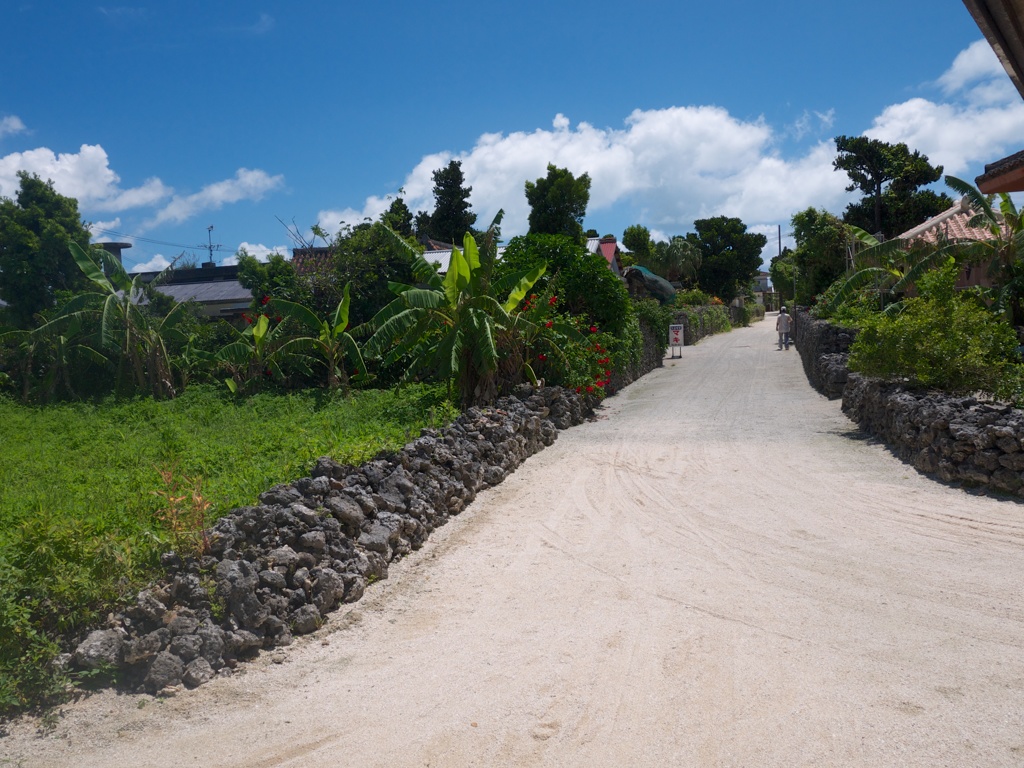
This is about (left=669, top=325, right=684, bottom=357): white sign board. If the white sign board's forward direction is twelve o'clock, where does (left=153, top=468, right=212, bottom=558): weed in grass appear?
The weed in grass is roughly at 12 o'clock from the white sign board.

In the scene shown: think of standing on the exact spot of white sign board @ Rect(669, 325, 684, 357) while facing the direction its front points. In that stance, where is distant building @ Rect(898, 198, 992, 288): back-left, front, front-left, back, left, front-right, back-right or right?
front-left

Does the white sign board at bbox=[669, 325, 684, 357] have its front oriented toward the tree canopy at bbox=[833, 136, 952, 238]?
no

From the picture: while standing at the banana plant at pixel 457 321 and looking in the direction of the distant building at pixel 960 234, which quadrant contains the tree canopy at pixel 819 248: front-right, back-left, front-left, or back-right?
front-left

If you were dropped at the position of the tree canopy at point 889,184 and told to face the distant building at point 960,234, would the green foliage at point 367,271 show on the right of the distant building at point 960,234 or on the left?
right

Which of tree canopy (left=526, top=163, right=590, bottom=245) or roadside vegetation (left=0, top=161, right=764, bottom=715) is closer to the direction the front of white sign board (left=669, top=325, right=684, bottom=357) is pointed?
the roadside vegetation

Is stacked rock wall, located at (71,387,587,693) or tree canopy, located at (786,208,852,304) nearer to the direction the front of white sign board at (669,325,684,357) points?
the stacked rock wall

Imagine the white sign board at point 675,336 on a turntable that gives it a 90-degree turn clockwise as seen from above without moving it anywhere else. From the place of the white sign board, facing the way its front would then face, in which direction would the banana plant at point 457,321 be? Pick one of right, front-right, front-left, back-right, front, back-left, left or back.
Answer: left

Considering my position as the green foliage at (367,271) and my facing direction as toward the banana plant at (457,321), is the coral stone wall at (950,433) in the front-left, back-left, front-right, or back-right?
front-left

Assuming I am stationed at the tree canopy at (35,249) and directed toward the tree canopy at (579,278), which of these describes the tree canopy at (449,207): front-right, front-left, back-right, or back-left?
front-left

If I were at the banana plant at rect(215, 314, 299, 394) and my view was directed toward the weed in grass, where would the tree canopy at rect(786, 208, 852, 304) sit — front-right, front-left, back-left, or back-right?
back-left

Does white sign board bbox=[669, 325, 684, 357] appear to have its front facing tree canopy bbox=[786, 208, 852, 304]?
no

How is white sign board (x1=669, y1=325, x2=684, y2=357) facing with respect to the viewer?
toward the camera

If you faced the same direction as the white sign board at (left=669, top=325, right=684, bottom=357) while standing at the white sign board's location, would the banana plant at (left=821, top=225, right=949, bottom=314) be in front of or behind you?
in front

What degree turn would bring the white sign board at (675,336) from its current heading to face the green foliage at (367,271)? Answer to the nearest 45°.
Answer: approximately 45° to its right

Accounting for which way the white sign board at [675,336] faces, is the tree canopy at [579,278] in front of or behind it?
in front

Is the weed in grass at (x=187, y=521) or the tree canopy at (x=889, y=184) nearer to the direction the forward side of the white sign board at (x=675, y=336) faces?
the weed in grass
